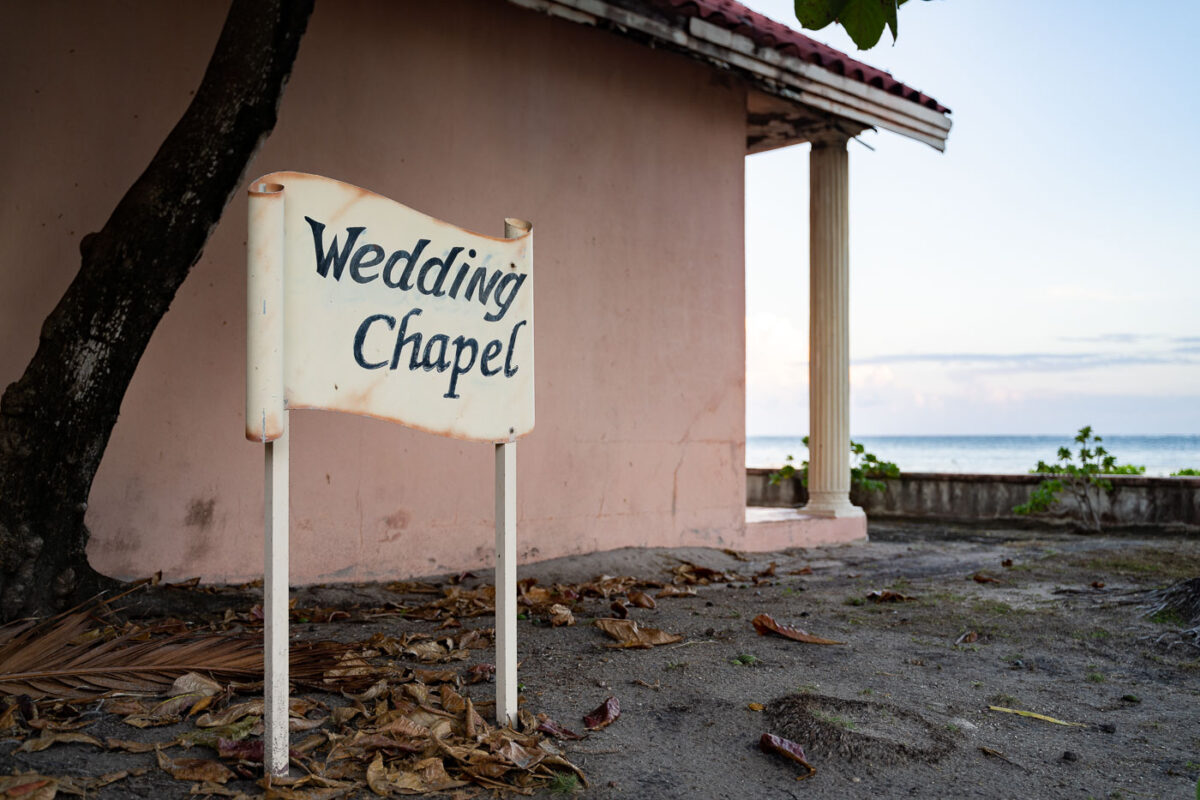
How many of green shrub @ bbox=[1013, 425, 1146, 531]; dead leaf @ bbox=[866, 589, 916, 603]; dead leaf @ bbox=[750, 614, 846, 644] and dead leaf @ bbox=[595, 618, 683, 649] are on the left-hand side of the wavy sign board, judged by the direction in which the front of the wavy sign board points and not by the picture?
4

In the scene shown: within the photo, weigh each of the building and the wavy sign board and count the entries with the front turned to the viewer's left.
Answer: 0

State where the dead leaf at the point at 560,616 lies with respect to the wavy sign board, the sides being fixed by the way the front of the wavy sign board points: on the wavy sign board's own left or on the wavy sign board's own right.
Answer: on the wavy sign board's own left

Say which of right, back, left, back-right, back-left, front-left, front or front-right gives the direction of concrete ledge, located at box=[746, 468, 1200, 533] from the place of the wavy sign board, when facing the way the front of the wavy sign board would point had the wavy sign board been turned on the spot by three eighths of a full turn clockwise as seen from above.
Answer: back-right

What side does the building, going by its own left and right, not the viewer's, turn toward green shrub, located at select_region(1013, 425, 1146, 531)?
front

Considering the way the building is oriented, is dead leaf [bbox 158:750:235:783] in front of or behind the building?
behind

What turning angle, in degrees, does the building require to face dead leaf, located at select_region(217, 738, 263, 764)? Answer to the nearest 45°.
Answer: approximately 135° to its right

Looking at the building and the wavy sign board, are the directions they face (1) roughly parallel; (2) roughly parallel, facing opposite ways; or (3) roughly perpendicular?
roughly perpendicular

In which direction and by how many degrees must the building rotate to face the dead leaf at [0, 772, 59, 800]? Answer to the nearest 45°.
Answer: approximately 135° to its right

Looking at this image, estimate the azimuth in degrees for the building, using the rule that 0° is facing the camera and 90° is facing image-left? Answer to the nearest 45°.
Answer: approximately 225°
